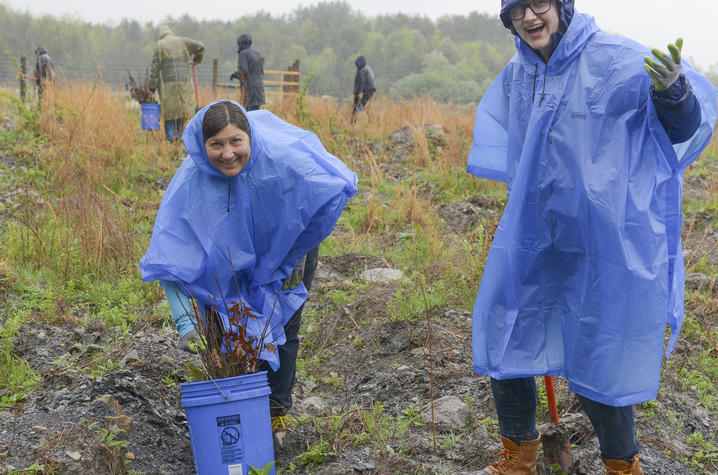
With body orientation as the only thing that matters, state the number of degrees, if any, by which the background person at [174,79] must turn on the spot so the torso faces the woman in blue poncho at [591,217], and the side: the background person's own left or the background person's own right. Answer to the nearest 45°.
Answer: approximately 180°

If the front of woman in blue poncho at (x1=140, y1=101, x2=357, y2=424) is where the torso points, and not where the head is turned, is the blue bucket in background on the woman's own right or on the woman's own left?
on the woman's own right

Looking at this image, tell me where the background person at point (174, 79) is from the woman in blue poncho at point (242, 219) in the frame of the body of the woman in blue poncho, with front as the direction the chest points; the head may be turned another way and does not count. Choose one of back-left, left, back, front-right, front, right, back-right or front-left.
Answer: back-right

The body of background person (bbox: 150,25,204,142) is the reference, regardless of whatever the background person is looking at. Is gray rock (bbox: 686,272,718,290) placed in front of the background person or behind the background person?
behind

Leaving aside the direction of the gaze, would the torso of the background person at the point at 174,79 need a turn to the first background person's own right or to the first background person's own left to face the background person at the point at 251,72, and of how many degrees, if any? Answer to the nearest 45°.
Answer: approximately 45° to the first background person's own right

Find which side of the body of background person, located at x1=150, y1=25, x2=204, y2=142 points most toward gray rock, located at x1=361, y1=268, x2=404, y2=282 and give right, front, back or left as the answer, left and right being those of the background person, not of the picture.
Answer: back

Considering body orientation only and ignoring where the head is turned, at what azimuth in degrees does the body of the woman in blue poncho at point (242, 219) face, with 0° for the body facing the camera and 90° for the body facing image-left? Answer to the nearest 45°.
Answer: approximately 45°

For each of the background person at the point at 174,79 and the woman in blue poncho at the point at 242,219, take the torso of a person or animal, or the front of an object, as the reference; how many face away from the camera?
1

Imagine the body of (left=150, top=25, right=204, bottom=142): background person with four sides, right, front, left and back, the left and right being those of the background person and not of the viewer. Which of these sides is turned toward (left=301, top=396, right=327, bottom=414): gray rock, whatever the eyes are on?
back

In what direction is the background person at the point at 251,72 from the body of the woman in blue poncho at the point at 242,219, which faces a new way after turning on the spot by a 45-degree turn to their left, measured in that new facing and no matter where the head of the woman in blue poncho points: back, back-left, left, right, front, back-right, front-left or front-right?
back

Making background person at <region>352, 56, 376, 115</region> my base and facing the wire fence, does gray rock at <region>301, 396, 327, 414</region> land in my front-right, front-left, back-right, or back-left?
back-left

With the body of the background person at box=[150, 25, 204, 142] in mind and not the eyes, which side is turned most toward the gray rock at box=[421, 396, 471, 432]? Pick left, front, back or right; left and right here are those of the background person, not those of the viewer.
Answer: back

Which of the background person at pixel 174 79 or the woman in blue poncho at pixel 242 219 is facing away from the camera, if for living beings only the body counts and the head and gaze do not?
the background person

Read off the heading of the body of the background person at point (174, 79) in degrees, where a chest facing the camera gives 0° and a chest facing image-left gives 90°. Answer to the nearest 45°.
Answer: approximately 180°
